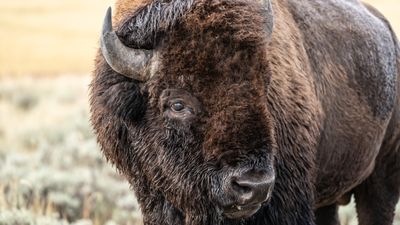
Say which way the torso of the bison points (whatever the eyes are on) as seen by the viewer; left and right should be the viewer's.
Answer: facing the viewer and to the left of the viewer
